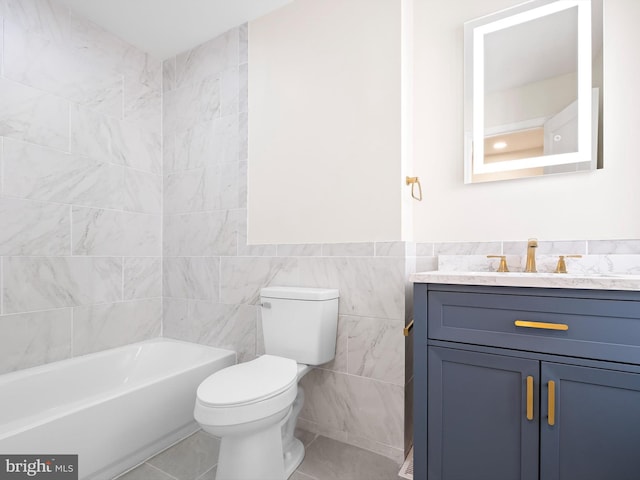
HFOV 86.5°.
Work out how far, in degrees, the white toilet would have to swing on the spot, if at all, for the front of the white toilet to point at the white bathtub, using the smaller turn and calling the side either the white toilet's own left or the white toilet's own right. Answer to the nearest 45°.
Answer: approximately 90° to the white toilet's own right

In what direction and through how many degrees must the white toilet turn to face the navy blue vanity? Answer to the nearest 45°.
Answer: approximately 90° to its left

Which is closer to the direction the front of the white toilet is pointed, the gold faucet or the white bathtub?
the white bathtub

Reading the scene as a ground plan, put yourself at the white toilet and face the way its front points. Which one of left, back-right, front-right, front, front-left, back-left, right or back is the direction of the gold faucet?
back-left
